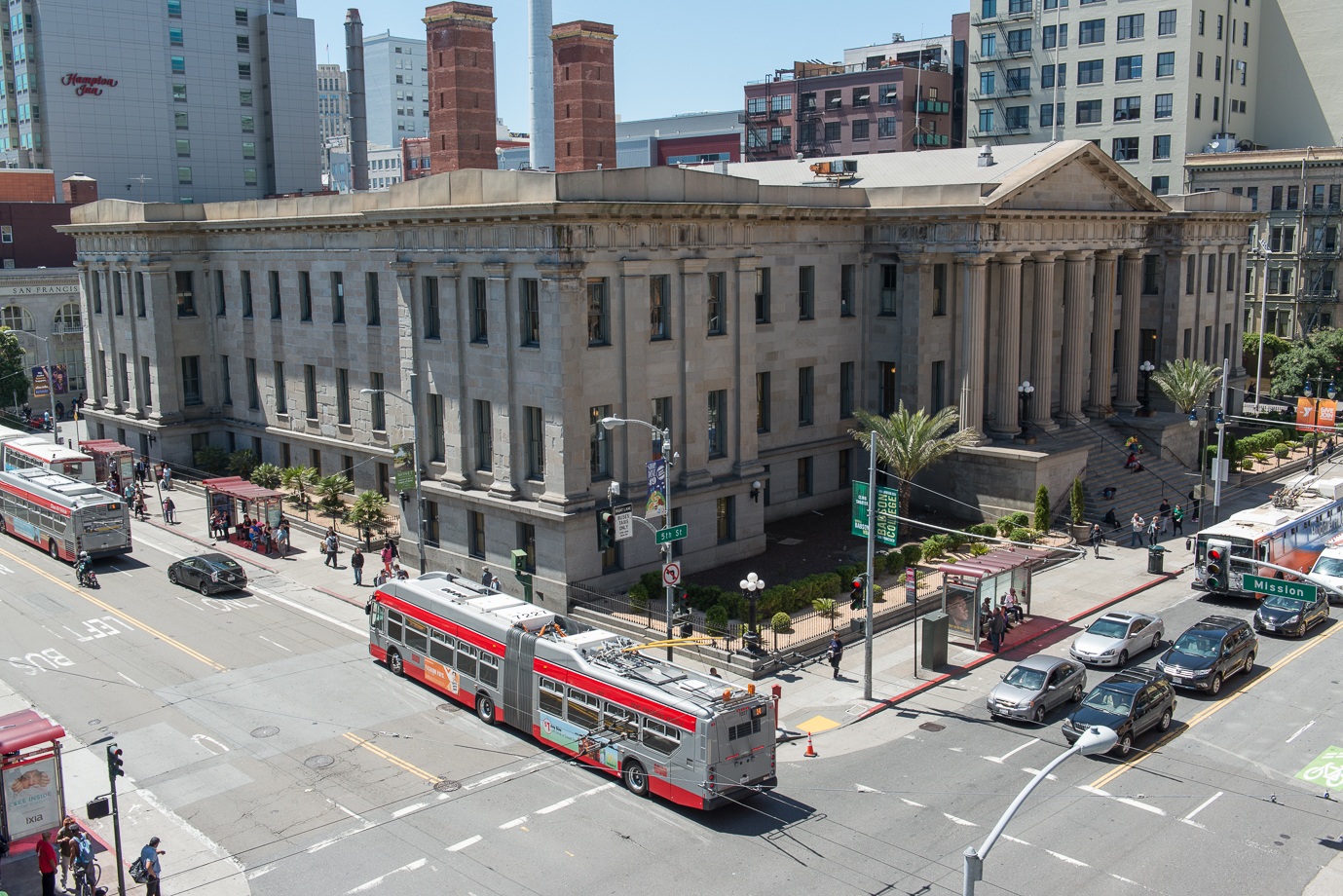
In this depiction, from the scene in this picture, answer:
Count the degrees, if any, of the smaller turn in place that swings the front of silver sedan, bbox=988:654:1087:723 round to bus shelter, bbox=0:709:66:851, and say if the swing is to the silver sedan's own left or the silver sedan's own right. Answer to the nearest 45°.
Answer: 0° — it already faces it

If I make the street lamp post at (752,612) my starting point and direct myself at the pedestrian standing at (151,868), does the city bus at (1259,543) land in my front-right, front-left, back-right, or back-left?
back-left

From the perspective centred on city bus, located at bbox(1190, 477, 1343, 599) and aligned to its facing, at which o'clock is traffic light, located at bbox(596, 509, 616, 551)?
The traffic light is roughly at 12 o'clock from the city bus.

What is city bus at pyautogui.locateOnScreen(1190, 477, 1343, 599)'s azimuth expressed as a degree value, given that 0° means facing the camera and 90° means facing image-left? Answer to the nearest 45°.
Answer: approximately 45°

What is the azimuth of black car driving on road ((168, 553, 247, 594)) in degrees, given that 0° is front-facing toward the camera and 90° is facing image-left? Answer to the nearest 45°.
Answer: approximately 135°

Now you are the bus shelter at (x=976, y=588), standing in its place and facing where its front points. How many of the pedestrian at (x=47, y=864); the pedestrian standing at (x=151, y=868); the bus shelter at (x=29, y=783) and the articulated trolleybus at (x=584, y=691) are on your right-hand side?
4

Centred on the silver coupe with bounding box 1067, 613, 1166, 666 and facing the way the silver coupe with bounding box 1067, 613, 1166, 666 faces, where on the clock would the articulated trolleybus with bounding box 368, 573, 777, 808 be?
The articulated trolleybus is roughly at 12 o'clock from the silver coupe.

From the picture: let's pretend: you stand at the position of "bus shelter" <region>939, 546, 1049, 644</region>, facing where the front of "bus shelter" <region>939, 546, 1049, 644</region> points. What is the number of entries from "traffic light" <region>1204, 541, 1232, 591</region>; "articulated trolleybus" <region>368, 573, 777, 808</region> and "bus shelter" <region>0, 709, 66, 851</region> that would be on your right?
2

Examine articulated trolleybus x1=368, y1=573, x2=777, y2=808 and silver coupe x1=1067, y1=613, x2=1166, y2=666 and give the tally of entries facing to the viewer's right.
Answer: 0

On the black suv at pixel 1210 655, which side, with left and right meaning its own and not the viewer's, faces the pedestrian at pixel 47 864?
front

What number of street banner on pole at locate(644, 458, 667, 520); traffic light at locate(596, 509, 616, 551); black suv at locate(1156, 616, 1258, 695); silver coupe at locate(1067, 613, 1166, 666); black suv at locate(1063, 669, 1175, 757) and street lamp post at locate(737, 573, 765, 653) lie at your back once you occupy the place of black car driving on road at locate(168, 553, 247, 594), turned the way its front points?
6

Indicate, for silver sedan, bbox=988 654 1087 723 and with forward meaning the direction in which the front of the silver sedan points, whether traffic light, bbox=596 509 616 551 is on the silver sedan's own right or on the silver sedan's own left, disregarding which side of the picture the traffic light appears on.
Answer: on the silver sedan's own right

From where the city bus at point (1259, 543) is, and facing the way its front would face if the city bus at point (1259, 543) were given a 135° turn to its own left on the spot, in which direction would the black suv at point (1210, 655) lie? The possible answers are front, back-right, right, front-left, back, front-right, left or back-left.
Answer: right

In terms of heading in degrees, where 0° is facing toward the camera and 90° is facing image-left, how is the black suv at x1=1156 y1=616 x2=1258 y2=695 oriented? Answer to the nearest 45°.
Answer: approximately 45°

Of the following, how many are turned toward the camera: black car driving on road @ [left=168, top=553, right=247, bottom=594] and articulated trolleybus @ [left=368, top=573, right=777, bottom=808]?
0

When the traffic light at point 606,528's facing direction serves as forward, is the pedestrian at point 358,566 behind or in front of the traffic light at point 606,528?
behind

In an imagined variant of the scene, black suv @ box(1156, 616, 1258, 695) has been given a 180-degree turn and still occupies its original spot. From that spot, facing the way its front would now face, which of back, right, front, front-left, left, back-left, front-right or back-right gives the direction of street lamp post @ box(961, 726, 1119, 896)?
back-right

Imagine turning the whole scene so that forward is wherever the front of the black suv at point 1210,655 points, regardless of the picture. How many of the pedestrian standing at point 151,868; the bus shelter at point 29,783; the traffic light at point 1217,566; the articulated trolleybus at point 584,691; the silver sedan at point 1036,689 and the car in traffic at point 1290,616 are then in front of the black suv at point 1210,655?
4

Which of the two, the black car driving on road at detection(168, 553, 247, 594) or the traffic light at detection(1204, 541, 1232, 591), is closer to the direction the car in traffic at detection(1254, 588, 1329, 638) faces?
the black car driving on road
